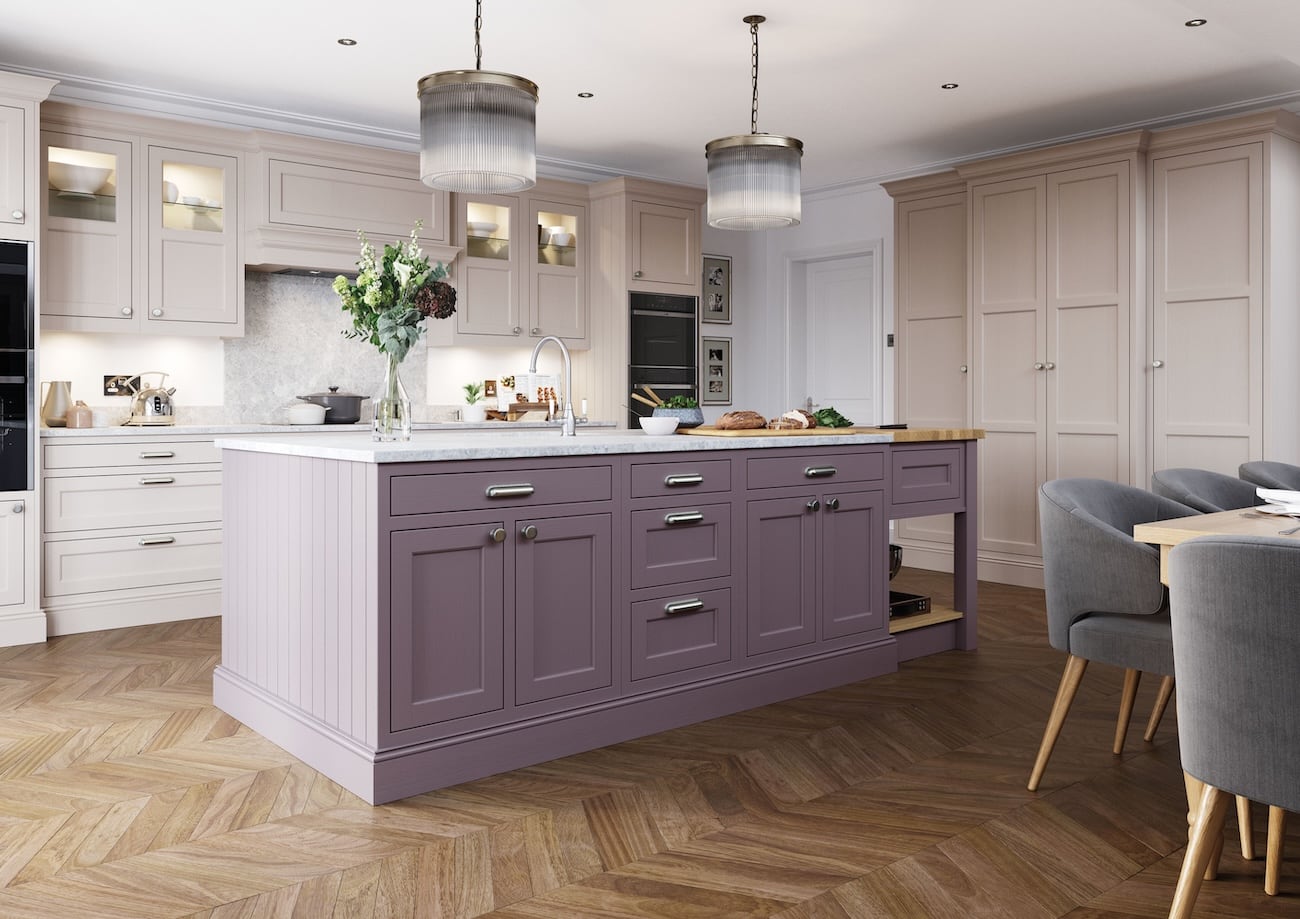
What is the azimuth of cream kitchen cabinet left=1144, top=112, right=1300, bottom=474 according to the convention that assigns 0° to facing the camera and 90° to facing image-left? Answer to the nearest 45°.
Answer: approximately 45°

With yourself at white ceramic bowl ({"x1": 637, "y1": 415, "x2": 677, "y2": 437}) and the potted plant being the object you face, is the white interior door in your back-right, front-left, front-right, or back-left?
front-right

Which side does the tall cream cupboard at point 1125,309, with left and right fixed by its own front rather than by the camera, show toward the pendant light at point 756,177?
front

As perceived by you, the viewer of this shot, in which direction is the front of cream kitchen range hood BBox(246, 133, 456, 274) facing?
facing the viewer and to the right of the viewer

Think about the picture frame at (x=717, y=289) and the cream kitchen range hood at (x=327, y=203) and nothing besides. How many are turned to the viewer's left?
0

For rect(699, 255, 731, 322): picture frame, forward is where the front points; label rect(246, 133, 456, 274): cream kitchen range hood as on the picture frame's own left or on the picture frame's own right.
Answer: on the picture frame's own right

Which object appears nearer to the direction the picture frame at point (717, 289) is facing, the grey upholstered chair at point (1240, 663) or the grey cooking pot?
the grey upholstered chair

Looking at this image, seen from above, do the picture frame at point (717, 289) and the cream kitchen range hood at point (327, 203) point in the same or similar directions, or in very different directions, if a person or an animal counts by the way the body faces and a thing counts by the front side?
same or similar directions

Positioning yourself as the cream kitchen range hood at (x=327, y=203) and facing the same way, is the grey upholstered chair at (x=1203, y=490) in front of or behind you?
in front

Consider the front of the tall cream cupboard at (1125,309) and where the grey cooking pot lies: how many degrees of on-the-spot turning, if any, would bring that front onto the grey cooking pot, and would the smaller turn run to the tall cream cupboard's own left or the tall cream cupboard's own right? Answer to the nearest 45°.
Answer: approximately 45° to the tall cream cupboard's own right

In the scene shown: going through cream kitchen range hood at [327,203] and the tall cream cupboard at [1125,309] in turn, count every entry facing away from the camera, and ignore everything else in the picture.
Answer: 0

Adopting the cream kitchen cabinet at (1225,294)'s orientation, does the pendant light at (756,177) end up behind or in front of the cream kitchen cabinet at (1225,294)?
in front

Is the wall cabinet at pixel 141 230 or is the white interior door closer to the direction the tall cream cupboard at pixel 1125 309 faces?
the wall cabinet
